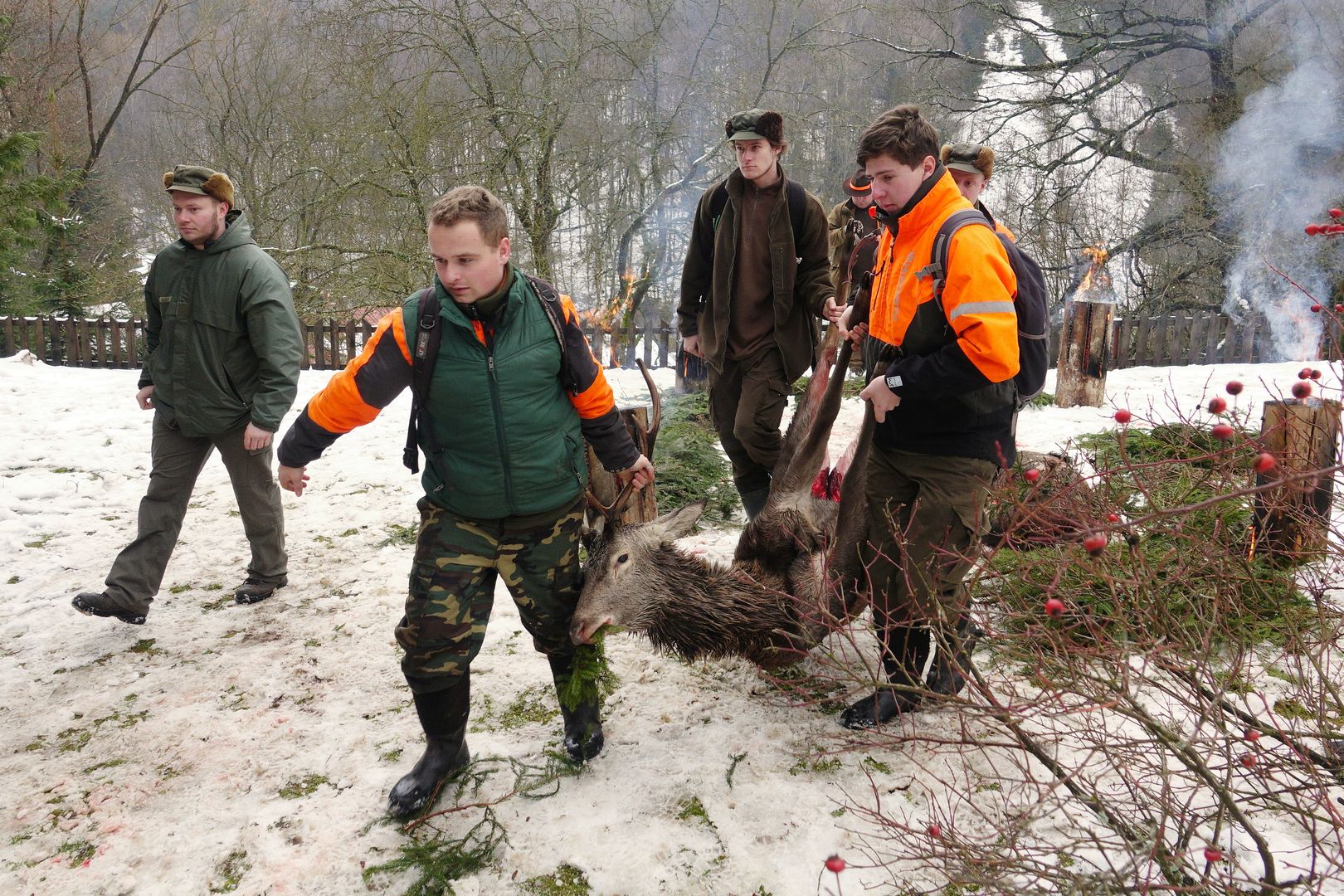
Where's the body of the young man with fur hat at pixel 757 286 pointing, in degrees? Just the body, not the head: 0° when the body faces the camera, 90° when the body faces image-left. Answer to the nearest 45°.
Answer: approximately 0°

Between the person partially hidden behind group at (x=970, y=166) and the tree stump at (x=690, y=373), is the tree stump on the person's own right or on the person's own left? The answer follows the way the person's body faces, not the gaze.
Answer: on the person's own right

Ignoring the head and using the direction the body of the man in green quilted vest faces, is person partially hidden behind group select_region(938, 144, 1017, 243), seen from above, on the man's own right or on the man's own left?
on the man's own left

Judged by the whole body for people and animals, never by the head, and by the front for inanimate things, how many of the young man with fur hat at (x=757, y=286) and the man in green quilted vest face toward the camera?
2

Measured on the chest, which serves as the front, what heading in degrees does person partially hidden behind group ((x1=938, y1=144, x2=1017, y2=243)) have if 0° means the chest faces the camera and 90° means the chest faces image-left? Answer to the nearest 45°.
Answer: approximately 45°

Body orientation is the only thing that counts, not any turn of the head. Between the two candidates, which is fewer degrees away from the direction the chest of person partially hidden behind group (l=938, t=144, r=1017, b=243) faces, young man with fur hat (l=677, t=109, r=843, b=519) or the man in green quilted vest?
the man in green quilted vest

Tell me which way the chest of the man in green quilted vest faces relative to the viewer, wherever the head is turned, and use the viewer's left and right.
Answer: facing the viewer

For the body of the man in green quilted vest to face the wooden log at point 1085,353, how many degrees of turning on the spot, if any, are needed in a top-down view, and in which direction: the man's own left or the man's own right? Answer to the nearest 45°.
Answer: approximately 135° to the man's own left

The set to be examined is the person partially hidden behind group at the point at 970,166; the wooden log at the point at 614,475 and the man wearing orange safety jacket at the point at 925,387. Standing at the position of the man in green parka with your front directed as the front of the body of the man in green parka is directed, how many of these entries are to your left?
3

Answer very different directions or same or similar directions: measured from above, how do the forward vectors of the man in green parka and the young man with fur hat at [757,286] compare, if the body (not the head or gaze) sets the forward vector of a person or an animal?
same or similar directions

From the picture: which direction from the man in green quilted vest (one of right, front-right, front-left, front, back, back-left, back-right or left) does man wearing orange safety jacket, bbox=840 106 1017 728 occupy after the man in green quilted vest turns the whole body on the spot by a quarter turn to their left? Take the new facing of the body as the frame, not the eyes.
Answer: front

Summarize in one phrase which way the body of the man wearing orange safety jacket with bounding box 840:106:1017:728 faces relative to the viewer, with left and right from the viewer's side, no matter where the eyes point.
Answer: facing the viewer and to the left of the viewer
